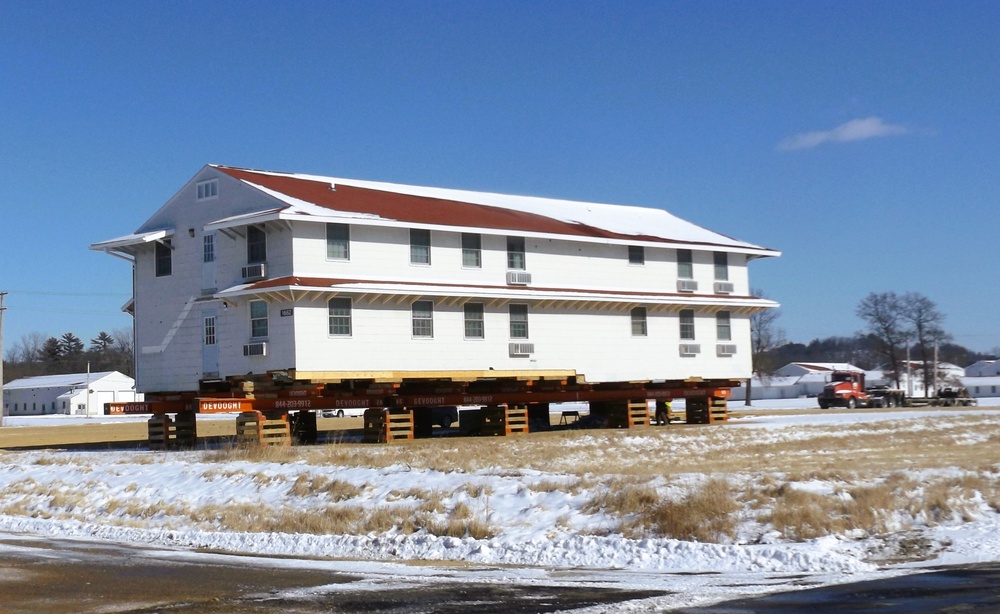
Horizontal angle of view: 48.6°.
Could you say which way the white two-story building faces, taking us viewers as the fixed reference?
facing the viewer and to the left of the viewer
